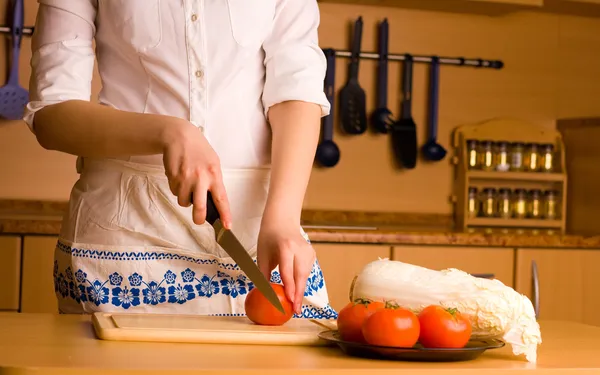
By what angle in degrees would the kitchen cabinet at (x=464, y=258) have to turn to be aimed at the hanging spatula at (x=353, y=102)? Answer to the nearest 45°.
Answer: approximately 135° to its right

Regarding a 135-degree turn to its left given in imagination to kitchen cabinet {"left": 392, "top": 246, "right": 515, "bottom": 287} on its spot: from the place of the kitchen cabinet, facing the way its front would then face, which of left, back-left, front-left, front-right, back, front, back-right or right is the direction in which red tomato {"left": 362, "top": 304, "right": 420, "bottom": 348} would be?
back-right

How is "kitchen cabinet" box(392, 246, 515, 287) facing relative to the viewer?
toward the camera

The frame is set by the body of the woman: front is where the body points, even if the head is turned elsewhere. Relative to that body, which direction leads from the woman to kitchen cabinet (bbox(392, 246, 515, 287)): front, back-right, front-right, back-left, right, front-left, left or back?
back-left

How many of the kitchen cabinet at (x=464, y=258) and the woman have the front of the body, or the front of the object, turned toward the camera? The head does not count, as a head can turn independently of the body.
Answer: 2

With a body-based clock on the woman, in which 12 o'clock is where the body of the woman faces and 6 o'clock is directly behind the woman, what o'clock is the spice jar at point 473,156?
The spice jar is roughly at 7 o'clock from the woman.

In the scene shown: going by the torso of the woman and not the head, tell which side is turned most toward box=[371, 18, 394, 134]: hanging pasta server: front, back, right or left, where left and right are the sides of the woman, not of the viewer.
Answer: back

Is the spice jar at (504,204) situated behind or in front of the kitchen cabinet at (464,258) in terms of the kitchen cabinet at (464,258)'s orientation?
behind

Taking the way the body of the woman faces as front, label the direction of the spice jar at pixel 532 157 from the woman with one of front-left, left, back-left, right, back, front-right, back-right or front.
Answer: back-left

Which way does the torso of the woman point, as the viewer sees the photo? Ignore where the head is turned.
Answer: toward the camera

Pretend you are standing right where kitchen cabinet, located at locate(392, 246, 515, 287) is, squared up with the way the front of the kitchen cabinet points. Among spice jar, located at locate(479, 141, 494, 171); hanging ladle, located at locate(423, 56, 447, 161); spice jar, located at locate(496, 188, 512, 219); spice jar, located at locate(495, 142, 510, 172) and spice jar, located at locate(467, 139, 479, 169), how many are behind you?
5
